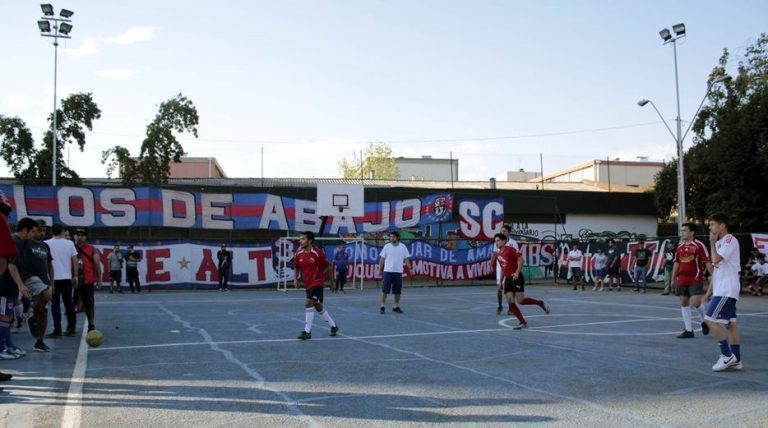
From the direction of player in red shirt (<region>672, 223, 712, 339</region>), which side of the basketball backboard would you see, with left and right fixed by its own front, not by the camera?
front

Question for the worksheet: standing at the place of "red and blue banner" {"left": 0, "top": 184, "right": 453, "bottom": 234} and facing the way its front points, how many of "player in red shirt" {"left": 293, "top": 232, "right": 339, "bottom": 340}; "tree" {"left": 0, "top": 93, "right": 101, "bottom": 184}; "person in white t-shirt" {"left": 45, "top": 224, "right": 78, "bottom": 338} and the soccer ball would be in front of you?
3

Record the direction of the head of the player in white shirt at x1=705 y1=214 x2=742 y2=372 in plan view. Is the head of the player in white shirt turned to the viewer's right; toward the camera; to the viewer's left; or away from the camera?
to the viewer's left

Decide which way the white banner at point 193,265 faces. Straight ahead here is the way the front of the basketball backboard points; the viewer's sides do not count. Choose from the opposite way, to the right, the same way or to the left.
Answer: the same way

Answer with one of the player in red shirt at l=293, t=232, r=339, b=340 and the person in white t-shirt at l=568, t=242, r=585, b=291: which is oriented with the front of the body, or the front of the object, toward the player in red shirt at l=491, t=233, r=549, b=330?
the person in white t-shirt

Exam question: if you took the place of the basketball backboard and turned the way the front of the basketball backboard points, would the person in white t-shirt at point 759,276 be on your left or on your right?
on your left

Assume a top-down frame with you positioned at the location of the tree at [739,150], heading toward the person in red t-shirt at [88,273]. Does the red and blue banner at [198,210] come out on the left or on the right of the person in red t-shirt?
right

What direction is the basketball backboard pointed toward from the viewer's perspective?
toward the camera

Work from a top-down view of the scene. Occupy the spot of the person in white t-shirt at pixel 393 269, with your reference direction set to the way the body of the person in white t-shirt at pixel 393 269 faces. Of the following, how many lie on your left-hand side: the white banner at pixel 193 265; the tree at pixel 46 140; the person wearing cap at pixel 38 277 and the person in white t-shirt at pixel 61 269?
0

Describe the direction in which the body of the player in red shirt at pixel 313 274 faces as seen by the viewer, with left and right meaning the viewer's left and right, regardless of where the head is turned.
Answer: facing the viewer and to the left of the viewer

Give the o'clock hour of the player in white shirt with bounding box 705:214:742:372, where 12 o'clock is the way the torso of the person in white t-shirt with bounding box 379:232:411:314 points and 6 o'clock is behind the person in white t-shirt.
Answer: The player in white shirt is roughly at 11 o'clock from the person in white t-shirt.

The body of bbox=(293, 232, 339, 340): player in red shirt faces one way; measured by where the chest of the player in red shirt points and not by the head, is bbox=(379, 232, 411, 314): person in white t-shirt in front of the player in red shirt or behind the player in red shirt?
behind

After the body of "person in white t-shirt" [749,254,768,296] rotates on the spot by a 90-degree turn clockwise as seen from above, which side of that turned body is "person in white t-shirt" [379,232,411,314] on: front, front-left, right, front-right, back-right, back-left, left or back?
left

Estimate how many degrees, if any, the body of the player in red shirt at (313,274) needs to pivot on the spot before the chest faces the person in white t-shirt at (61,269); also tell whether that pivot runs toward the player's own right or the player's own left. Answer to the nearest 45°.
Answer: approximately 45° to the player's own right

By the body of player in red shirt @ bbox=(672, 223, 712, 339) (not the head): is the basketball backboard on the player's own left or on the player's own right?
on the player's own right

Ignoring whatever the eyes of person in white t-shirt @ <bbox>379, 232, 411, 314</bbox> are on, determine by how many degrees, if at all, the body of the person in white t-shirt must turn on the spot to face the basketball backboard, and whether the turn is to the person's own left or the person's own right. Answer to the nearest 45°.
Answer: approximately 180°

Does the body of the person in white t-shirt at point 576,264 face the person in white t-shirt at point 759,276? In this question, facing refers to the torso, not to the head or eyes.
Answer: no

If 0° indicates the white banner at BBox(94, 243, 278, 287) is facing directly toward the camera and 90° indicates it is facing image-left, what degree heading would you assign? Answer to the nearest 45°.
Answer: approximately 0°
